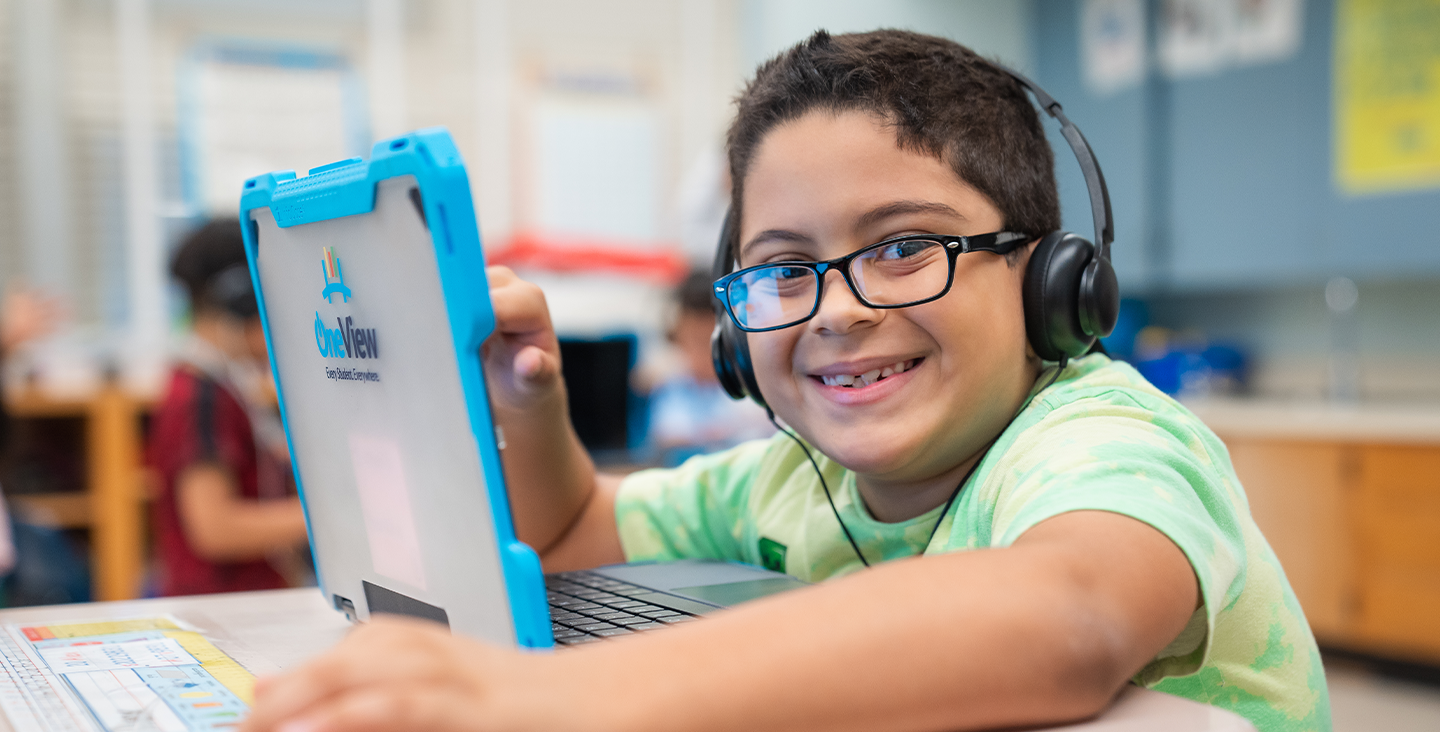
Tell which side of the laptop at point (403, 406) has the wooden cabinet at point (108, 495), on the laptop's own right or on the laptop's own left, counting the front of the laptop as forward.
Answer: on the laptop's own left

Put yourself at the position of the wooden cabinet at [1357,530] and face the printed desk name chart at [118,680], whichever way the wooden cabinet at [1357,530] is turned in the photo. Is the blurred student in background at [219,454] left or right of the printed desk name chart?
right

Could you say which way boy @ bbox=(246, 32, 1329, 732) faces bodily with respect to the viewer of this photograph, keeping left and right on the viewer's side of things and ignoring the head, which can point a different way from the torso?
facing the viewer and to the left of the viewer

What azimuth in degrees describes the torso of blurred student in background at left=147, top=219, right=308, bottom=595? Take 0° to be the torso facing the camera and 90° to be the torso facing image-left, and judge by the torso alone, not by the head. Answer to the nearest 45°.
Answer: approximately 270°

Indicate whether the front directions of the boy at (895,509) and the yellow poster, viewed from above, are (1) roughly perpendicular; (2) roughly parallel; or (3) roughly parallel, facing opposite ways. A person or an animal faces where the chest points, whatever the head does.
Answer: roughly parallel

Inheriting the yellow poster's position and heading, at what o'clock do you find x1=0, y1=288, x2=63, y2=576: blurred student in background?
The blurred student in background is roughly at 2 o'clock from the yellow poster.

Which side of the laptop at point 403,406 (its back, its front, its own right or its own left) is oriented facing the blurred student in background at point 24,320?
left

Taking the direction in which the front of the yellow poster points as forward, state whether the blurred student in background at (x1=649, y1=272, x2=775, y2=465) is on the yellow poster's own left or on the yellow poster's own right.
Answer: on the yellow poster's own right

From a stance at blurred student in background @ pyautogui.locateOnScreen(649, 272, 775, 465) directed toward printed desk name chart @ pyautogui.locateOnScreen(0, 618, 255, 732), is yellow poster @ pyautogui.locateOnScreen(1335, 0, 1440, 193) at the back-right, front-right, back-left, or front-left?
back-left

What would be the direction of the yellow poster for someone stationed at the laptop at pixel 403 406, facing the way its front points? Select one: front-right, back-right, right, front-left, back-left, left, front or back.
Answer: front

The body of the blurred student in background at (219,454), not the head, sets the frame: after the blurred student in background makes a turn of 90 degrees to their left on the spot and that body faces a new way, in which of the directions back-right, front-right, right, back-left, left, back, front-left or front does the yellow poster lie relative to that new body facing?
right

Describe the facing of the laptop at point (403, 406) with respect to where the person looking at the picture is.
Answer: facing away from the viewer and to the right of the viewer

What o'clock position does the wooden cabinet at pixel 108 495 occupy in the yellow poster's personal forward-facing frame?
The wooden cabinet is roughly at 2 o'clock from the yellow poster.

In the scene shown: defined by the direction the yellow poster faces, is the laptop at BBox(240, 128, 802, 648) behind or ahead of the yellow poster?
ahead

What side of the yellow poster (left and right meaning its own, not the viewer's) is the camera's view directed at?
front
